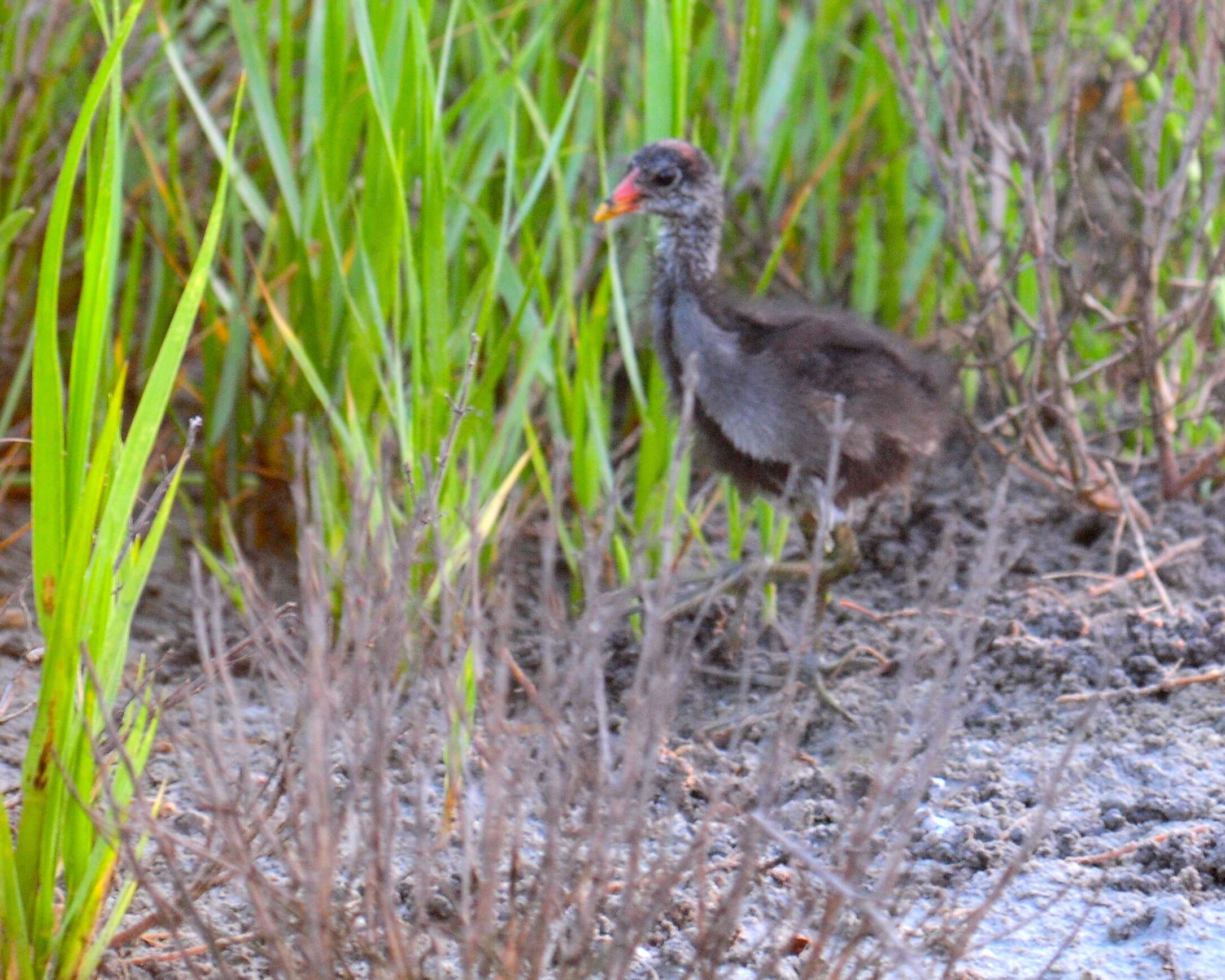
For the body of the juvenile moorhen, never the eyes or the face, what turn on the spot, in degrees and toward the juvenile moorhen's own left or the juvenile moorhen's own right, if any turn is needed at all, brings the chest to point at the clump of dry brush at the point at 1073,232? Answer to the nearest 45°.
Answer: approximately 135° to the juvenile moorhen's own right

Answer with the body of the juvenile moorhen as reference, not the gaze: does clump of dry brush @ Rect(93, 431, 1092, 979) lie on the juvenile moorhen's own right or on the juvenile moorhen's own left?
on the juvenile moorhen's own left

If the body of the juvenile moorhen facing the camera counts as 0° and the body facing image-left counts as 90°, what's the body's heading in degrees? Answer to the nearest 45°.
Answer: approximately 90°
